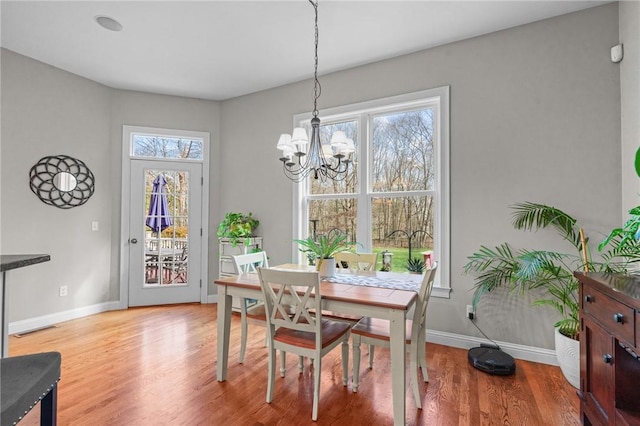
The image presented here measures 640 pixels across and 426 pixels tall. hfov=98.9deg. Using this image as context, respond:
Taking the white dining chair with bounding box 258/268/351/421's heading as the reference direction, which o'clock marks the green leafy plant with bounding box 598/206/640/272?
The green leafy plant is roughly at 2 o'clock from the white dining chair.

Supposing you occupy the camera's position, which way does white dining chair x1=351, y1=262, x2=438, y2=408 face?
facing to the left of the viewer

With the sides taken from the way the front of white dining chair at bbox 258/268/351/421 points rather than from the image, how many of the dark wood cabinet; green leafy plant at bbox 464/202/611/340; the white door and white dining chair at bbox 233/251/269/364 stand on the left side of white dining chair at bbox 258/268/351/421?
2

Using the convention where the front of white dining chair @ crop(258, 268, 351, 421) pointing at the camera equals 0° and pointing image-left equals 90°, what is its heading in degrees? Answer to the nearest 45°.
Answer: approximately 225°

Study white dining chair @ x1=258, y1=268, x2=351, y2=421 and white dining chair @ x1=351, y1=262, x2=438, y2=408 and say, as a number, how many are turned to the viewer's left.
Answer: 1

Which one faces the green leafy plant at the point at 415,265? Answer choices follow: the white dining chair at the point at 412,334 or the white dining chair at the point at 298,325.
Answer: the white dining chair at the point at 298,325

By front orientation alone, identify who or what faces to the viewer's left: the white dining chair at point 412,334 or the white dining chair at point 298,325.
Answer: the white dining chair at point 412,334

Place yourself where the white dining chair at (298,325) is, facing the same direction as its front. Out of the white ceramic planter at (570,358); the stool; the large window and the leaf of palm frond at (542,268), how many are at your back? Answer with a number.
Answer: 1

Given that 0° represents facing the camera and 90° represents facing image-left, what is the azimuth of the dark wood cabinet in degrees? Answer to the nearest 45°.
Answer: approximately 45°

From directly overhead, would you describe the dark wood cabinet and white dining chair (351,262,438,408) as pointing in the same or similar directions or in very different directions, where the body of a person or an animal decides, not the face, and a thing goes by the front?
same or similar directions

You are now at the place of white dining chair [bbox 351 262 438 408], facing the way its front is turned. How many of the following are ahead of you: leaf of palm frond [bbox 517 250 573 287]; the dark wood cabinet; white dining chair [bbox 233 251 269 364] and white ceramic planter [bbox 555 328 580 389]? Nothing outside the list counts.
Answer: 1

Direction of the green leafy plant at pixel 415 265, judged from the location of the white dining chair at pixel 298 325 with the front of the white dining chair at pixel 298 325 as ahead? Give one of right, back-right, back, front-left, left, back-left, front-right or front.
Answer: front

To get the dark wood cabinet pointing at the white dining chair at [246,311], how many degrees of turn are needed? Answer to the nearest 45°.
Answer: approximately 45° to its right

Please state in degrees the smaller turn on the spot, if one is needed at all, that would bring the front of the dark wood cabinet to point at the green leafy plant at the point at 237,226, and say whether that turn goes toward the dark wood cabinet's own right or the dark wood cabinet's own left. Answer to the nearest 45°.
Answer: approximately 45° to the dark wood cabinet's own right
